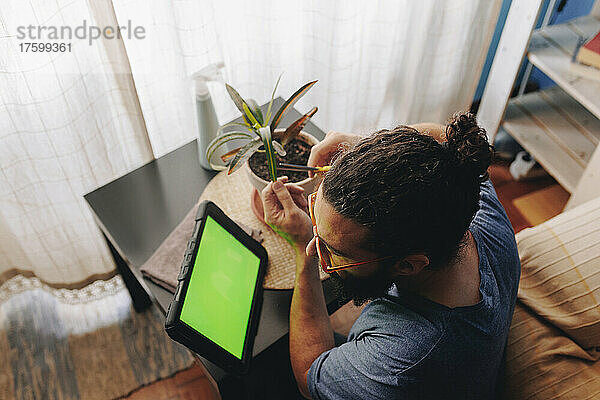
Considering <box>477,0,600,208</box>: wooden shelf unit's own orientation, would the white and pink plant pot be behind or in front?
in front

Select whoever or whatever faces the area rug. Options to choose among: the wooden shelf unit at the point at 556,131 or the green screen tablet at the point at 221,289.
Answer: the wooden shelf unit

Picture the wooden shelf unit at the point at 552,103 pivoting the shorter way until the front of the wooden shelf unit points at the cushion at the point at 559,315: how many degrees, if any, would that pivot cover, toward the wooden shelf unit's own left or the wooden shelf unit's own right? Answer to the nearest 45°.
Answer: approximately 45° to the wooden shelf unit's own left

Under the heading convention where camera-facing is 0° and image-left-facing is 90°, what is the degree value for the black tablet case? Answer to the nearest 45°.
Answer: approximately 315°

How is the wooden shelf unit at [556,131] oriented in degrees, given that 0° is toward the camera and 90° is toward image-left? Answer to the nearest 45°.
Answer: approximately 45°

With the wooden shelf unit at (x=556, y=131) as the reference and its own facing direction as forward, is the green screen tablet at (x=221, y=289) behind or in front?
in front

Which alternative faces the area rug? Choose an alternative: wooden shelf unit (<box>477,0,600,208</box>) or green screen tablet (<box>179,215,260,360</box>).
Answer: the wooden shelf unit
